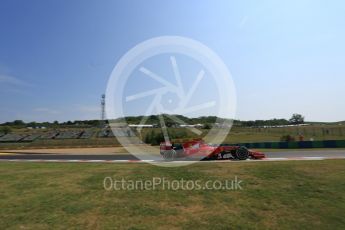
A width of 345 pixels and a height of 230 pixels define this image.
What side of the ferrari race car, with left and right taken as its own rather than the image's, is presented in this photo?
right

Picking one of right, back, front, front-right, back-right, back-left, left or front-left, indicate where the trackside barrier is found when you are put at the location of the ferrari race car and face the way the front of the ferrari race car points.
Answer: front-left
